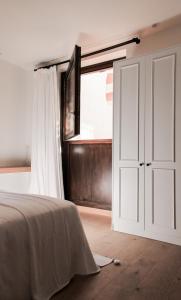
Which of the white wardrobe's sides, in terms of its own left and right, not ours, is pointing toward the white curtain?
right

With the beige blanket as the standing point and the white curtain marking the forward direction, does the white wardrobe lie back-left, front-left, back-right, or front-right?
front-right

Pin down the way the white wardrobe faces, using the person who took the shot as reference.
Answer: facing the viewer and to the left of the viewer

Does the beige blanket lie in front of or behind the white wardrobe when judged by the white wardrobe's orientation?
in front

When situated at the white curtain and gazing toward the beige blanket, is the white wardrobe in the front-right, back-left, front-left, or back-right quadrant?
front-left

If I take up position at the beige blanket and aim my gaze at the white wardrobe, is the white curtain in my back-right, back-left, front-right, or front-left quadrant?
front-left

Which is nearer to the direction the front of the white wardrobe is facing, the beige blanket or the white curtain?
the beige blanket
